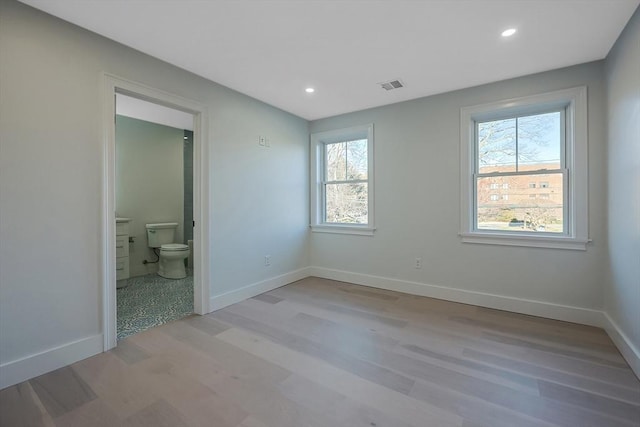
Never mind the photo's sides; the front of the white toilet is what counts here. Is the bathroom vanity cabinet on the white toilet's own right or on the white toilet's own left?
on the white toilet's own right

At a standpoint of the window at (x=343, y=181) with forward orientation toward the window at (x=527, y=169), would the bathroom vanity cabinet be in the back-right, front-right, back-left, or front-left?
back-right

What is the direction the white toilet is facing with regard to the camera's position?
facing the viewer and to the right of the viewer

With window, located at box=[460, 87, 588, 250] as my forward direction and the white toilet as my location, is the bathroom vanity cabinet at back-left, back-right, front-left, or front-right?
back-right
